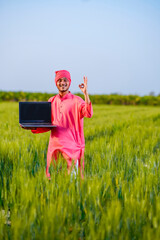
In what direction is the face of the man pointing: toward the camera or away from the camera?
toward the camera

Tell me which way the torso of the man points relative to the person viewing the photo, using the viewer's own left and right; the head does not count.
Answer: facing the viewer and to the left of the viewer
